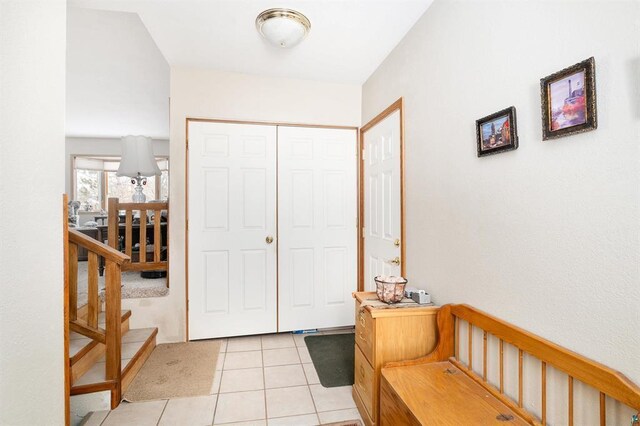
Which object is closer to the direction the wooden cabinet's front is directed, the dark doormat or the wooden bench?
the dark doormat

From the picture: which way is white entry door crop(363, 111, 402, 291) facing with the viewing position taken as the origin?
facing the viewer and to the left of the viewer

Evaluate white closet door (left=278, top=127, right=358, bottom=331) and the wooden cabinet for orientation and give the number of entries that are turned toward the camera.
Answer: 1

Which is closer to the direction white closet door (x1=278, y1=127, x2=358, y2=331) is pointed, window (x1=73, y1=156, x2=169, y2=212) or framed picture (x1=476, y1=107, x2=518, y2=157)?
the framed picture

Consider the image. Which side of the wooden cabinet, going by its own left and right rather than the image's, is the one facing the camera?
left

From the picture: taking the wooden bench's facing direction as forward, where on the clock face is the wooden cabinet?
The wooden cabinet is roughly at 2 o'clock from the wooden bench.

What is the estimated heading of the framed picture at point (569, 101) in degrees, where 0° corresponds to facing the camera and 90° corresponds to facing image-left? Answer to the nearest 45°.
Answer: approximately 45°

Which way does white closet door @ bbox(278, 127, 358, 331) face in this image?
toward the camera
